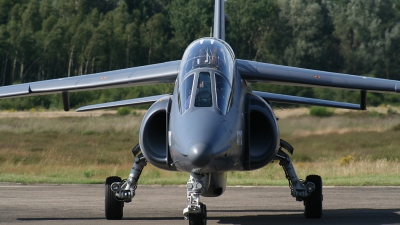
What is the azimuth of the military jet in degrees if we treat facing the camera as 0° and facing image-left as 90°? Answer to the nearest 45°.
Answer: approximately 0°

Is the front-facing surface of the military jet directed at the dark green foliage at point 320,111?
no
